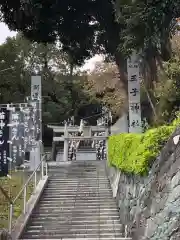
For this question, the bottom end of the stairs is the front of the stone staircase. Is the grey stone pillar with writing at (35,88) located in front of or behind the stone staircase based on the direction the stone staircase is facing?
behind

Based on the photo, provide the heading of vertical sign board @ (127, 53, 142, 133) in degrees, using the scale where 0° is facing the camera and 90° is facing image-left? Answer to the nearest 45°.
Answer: approximately 0°

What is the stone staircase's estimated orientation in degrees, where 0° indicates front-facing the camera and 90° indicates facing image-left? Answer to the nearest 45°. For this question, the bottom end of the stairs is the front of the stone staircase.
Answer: approximately 0°

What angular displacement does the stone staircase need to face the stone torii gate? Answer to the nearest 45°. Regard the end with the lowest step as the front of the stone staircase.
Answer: approximately 180°

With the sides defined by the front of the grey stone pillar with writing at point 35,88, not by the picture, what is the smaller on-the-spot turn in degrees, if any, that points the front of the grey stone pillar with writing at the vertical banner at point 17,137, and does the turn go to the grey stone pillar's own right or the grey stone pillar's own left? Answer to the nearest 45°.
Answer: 0° — it already faces it
